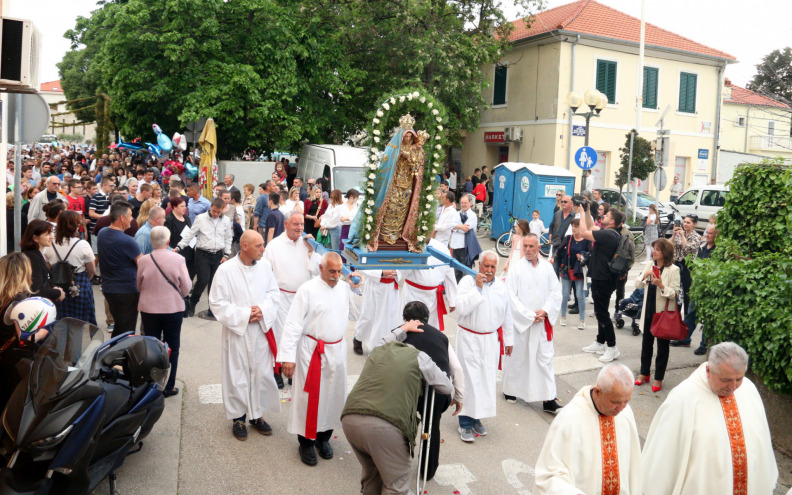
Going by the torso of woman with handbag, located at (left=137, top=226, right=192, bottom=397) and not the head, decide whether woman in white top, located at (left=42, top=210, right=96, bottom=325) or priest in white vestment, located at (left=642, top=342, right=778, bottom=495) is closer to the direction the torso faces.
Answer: the woman in white top

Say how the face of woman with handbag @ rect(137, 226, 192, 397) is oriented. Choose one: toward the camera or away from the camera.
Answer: away from the camera

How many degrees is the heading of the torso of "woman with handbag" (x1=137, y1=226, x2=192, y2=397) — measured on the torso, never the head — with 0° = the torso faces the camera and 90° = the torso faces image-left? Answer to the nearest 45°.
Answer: approximately 180°

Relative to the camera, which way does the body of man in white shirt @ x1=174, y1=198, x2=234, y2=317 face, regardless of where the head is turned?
toward the camera

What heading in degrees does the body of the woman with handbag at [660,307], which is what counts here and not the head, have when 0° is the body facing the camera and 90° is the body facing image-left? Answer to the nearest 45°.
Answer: approximately 45°

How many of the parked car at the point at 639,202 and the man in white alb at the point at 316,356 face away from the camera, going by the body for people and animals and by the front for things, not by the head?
0

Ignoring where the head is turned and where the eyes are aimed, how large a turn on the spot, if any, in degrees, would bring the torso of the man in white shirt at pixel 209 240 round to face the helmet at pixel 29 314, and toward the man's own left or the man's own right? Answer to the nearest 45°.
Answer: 0° — they already face it

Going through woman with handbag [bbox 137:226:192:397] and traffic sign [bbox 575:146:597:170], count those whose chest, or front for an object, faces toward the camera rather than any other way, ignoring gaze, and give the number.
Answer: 1

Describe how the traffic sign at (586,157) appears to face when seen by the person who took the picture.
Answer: facing the viewer

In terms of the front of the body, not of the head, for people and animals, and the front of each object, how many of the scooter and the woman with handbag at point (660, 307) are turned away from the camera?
0

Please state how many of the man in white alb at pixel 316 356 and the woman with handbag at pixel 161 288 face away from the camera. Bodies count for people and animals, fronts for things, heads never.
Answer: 1
